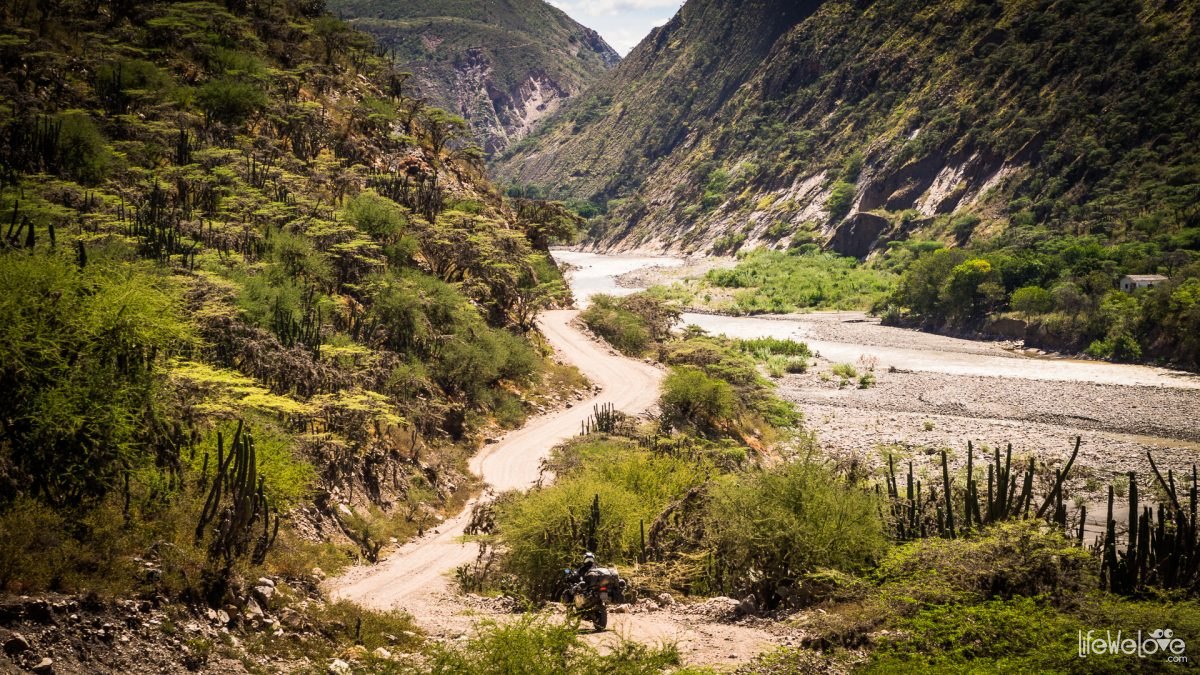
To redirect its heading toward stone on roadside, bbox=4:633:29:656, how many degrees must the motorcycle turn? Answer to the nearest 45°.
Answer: approximately 90° to its left

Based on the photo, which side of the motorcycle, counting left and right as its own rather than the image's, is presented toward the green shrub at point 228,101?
front

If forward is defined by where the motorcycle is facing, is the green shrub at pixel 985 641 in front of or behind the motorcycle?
behind

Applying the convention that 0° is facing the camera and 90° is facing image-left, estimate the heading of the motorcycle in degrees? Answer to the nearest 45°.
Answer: approximately 135°

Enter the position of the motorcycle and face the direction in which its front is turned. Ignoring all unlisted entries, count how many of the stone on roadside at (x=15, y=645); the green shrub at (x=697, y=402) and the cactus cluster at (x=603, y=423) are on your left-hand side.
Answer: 1

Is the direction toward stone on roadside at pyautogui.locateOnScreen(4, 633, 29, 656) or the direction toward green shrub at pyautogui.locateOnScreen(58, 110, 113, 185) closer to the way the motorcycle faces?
the green shrub

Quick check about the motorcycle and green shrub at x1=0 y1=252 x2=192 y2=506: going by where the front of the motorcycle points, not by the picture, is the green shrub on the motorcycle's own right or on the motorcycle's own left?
on the motorcycle's own left

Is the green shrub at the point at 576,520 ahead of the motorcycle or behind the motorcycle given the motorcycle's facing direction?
ahead

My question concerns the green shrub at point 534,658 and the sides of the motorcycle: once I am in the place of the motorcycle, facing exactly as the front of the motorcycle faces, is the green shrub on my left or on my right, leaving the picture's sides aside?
on my left

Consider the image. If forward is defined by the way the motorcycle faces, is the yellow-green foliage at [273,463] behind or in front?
in front

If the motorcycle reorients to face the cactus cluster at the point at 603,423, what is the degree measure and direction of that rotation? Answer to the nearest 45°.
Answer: approximately 45° to its right
